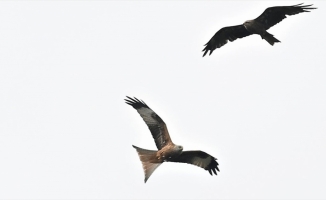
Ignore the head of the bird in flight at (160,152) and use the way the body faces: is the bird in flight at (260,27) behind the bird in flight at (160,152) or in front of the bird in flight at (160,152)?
in front

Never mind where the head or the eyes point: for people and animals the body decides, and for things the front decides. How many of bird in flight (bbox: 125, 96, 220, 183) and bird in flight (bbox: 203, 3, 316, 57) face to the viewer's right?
1

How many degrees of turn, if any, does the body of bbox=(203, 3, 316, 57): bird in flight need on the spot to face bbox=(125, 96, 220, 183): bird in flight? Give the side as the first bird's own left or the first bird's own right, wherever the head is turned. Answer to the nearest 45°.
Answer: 0° — it already faces it

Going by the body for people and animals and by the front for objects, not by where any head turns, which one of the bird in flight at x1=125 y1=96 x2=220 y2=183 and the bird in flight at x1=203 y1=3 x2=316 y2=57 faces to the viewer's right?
the bird in flight at x1=125 y1=96 x2=220 y2=183

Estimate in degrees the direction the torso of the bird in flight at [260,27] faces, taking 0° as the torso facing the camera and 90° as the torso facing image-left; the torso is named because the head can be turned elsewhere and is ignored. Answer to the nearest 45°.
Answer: approximately 45°

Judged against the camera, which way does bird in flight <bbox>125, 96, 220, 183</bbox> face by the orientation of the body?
to the viewer's right
